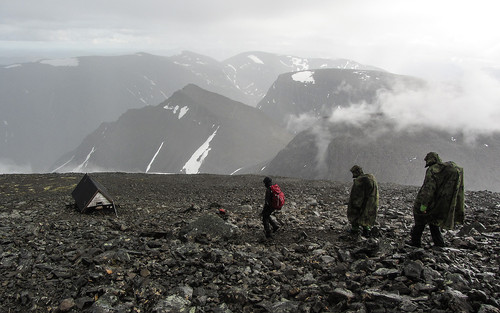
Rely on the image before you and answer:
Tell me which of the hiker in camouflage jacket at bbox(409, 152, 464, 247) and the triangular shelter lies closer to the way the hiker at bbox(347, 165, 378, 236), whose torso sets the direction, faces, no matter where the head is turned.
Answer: the triangular shelter

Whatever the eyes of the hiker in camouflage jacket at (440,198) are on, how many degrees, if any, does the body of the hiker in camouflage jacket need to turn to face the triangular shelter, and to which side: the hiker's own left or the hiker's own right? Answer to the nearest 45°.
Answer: approximately 45° to the hiker's own left

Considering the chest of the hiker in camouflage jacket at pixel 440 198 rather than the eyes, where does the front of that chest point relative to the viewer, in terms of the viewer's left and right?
facing away from the viewer and to the left of the viewer

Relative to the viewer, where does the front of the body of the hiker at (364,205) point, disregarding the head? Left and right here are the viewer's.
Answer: facing away from the viewer and to the left of the viewer

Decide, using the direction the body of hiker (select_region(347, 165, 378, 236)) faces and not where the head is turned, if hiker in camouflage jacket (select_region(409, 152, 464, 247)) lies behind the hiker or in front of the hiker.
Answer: behind
